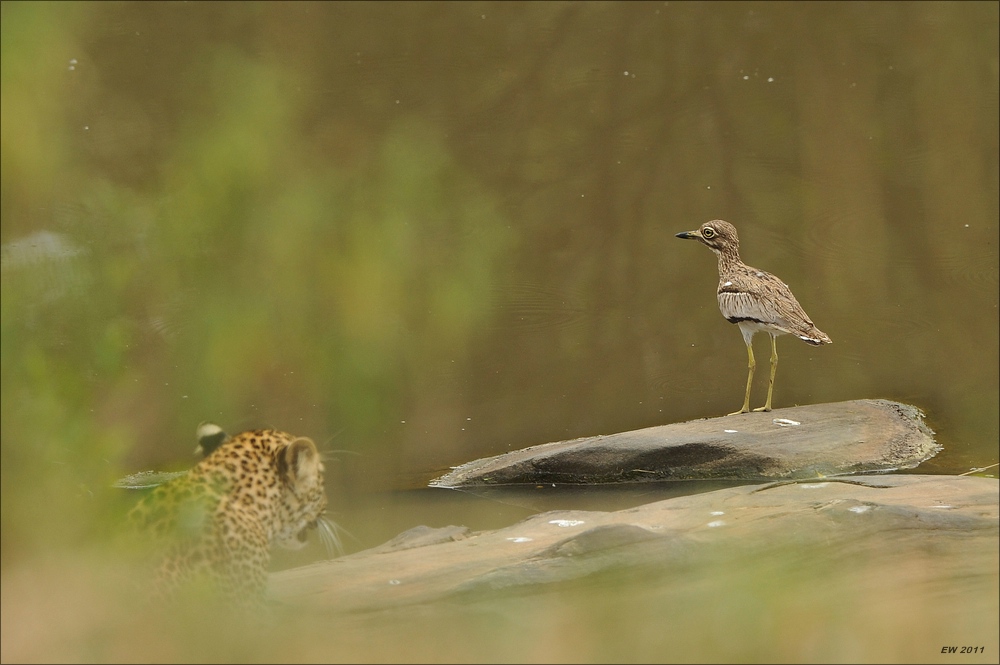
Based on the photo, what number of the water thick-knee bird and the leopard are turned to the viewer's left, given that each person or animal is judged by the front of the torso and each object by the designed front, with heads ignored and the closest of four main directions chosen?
1

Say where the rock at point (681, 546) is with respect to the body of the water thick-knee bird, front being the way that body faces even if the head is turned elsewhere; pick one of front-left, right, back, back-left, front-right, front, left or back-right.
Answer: left

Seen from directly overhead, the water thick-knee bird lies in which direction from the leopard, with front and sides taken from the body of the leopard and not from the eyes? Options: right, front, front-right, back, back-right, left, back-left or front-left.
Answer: front

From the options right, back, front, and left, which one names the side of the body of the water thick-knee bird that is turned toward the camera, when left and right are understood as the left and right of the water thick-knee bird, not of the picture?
left

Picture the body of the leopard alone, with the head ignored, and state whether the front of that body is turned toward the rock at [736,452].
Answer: yes

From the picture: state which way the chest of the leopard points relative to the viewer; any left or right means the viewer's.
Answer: facing away from the viewer and to the right of the viewer
